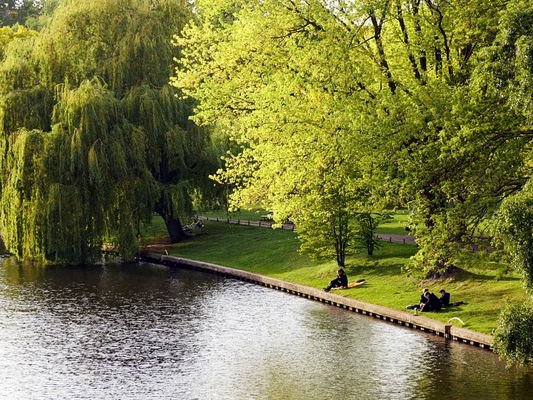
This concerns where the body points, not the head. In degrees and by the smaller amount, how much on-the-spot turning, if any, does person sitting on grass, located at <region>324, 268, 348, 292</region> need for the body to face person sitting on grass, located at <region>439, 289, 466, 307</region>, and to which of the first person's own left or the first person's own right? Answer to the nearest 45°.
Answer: approximately 90° to the first person's own left

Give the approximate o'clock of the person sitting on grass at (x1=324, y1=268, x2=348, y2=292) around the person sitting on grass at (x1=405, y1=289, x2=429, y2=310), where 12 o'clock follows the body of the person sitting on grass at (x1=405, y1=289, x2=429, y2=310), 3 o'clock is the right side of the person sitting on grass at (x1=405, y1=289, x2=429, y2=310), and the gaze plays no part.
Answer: the person sitting on grass at (x1=324, y1=268, x2=348, y2=292) is roughly at 2 o'clock from the person sitting on grass at (x1=405, y1=289, x2=429, y2=310).

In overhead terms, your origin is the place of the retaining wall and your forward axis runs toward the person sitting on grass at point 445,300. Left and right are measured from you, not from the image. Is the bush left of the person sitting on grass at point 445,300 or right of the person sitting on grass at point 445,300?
right

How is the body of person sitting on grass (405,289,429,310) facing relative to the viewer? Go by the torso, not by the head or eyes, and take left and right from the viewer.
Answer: facing to the left of the viewer

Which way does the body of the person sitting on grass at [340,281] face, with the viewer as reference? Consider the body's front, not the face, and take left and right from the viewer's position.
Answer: facing the viewer and to the left of the viewer
